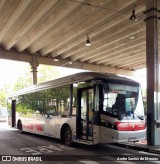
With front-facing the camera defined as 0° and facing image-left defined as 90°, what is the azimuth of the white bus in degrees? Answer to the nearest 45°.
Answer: approximately 315°
